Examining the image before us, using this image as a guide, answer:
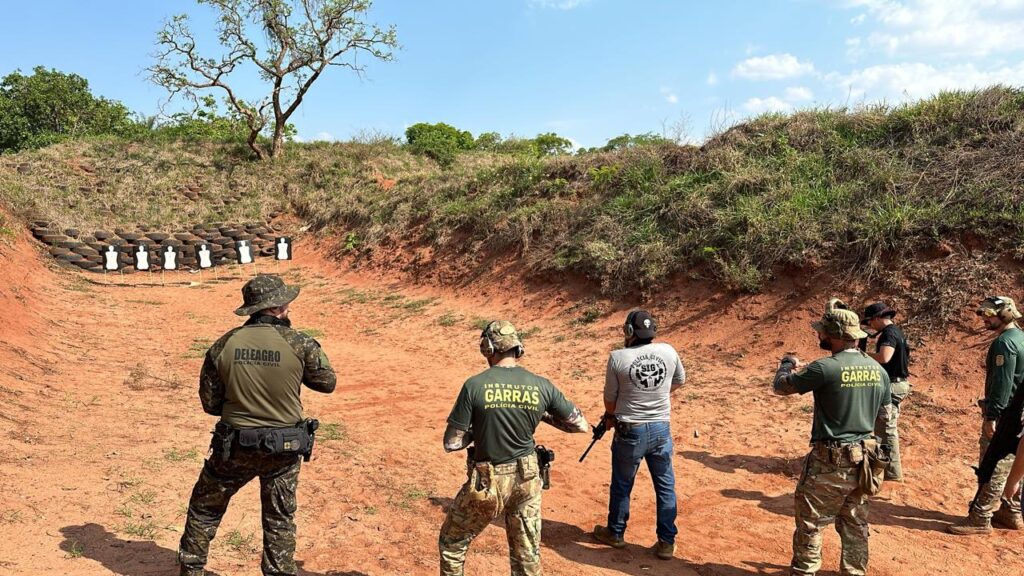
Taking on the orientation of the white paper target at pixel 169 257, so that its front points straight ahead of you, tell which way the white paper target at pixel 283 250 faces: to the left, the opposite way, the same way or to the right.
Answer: the same way

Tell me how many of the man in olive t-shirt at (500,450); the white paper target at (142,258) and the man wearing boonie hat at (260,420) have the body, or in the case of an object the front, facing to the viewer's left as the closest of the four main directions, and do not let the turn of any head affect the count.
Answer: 0

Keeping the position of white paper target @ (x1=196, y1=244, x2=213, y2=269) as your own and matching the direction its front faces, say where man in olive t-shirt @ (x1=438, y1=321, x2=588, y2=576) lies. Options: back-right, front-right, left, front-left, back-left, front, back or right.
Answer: front

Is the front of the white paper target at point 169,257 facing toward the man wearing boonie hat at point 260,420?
yes

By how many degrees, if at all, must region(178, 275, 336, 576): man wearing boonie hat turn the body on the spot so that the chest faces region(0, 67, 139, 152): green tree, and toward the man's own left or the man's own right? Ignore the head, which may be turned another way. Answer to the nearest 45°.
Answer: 0° — they already face it

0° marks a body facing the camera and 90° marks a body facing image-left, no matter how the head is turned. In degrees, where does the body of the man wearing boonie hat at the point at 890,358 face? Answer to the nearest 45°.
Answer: approximately 90°

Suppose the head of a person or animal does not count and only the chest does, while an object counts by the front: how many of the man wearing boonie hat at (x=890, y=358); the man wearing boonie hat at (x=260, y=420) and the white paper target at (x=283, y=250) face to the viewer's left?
1

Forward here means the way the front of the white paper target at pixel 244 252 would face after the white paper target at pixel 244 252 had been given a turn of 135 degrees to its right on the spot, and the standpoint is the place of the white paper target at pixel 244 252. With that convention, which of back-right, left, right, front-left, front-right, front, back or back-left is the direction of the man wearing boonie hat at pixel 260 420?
back-left

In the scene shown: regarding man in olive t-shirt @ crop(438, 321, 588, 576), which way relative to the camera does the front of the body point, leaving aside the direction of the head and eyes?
away from the camera

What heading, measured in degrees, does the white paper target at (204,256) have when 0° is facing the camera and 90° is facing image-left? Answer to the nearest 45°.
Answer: approximately 0°

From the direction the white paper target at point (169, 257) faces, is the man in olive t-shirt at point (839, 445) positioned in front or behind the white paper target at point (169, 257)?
in front

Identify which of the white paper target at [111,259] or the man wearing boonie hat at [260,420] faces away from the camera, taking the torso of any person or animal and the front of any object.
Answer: the man wearing boonie hat

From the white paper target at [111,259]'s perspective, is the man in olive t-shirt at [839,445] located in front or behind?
in front

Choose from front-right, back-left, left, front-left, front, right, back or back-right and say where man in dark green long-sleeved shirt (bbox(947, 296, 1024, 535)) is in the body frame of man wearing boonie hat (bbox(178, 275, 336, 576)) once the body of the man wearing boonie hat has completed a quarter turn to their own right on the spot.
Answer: front

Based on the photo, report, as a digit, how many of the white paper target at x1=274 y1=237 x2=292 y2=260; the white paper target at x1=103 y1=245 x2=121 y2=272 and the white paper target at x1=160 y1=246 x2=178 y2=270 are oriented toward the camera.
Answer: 3

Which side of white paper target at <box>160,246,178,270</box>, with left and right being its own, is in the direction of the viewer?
front

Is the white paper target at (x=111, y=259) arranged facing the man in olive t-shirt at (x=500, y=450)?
yes

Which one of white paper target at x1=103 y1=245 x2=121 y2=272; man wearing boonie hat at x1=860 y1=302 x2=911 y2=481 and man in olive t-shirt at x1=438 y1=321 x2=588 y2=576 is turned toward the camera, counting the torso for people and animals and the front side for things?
the white paper target

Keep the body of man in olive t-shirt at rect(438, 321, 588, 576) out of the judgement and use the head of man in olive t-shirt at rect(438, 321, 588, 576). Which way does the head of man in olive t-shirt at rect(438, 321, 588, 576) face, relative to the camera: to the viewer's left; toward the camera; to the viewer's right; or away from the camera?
away from the camera

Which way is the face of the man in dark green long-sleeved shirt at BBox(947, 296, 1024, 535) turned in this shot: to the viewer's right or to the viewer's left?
to the viewer's left
